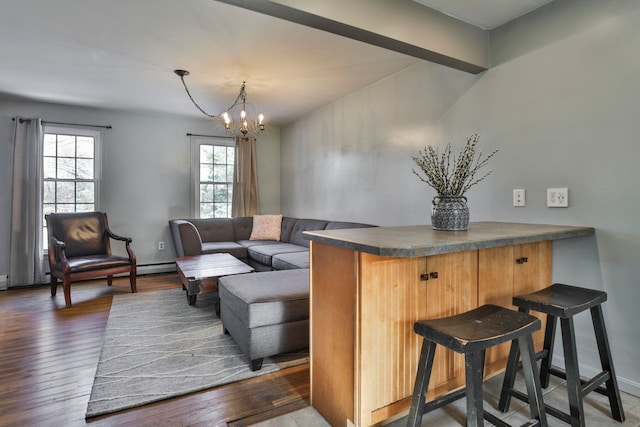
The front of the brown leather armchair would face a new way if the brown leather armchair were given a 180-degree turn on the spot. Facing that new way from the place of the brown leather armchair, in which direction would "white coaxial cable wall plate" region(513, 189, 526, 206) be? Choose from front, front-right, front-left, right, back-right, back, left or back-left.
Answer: back

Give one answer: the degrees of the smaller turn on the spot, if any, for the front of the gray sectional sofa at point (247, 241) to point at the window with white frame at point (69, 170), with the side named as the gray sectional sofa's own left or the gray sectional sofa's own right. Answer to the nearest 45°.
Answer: approximately 45° to the gray sectional sofa's own right

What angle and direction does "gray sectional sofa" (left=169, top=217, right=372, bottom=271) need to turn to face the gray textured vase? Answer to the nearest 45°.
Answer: approximately 45° to its left

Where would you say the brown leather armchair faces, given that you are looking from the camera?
facing the viewer and to the right of the viewer

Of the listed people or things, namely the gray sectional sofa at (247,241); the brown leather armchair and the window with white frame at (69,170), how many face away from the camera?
0

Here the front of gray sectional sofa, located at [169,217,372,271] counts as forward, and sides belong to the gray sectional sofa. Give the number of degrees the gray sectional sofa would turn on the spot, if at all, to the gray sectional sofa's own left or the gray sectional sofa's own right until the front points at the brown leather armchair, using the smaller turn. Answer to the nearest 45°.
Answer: approximately 45° to the gray sectional sofa's own right

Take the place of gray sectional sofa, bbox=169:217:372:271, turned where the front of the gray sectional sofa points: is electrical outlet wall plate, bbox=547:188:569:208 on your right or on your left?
on your left

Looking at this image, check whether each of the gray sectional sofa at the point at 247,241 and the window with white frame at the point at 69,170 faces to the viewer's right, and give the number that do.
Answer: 0

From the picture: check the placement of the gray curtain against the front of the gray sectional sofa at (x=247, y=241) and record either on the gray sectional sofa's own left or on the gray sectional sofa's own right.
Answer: on the gray sectional sofa's own right

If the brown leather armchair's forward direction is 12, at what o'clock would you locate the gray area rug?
The gray area rug is roughly at 1 o'clock from the brown leather armchair.

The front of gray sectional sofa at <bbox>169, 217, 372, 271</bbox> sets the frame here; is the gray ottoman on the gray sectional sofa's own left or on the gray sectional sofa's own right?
on the gray sectional sofa's own left

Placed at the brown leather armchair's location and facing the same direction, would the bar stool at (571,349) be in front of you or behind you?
in front

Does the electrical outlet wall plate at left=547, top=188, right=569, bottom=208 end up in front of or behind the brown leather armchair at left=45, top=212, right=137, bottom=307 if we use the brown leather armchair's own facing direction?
in front

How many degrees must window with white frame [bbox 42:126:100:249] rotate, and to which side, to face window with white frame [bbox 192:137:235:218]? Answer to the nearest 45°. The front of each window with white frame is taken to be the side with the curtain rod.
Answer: approximately 90° to its left

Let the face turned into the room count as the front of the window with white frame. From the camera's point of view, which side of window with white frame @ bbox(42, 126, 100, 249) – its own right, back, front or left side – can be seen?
front

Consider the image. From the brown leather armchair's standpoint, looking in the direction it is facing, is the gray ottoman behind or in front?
in front

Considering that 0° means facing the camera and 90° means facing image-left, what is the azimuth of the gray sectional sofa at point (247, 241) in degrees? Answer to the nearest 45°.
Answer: approximately 45°

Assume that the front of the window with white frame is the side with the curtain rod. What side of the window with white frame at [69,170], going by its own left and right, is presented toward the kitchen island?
front
